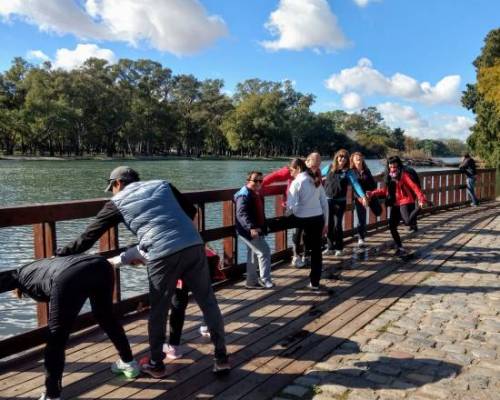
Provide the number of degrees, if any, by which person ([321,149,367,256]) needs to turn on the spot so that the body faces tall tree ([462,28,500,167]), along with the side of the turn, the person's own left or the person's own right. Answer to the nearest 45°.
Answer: approximately 180°

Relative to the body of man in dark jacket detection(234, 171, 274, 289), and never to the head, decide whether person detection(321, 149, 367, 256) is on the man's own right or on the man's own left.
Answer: on the man's own left

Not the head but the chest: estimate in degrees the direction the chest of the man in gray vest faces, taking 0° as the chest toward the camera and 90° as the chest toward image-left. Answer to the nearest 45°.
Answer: approximately 135°

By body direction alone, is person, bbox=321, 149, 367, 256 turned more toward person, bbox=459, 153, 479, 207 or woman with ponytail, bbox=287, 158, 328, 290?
the woman with ponytail

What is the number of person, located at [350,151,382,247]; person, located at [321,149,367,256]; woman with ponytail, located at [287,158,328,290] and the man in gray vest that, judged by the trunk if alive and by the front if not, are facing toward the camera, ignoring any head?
2

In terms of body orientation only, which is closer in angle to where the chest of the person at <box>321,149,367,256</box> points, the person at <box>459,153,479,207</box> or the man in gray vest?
the man in gray vest

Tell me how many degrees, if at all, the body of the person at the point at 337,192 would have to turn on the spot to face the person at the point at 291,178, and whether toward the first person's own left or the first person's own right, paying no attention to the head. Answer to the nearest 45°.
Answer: approximately 45° to the first person's own right

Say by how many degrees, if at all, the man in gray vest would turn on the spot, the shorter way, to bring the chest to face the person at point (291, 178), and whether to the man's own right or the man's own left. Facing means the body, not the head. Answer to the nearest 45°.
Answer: approximately 90° to the man's own right

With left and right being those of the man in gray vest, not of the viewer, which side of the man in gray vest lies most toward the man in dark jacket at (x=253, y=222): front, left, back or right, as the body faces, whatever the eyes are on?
right
